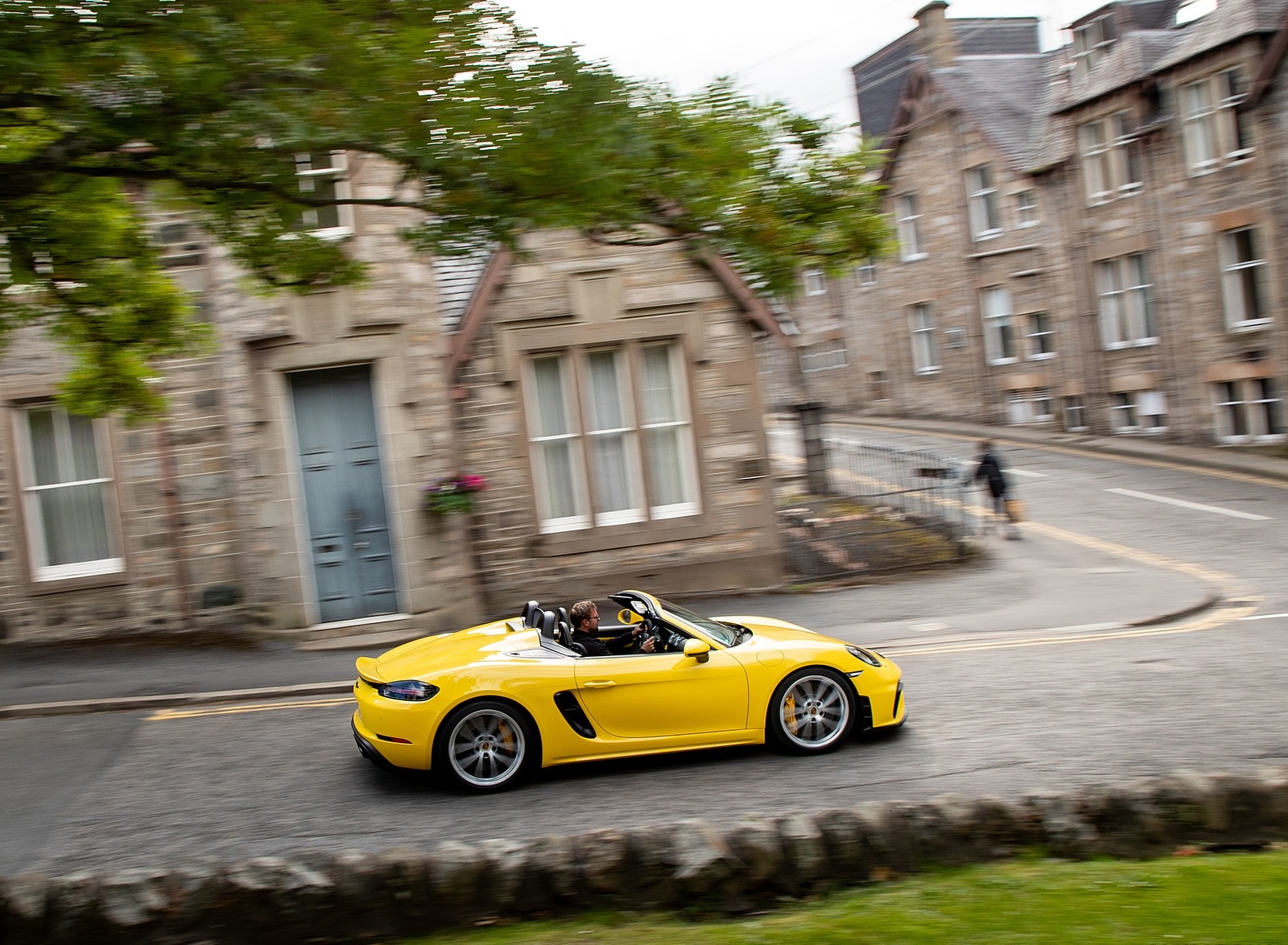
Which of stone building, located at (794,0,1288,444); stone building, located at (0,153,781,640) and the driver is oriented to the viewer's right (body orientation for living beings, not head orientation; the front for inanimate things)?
the driver

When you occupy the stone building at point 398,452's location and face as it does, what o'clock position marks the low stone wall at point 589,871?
The low stone wall is roughly at 12 o'clock from the stone building.

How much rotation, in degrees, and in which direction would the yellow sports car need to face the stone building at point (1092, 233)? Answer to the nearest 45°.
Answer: approximately 45° to its left

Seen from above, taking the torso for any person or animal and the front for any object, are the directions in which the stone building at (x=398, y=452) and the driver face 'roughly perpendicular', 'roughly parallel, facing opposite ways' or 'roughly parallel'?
roughly perpendicular

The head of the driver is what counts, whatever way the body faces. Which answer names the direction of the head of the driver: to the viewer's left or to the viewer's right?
to the viewer's right

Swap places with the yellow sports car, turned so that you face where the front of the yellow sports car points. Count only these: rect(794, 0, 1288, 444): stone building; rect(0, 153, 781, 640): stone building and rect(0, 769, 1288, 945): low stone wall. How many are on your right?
1

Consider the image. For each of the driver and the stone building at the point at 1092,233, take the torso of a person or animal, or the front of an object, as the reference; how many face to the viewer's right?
1

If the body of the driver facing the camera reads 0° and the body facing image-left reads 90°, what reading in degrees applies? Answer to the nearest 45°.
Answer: approximately 270°

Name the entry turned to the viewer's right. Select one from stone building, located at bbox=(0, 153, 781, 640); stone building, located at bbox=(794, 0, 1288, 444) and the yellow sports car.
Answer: the yellow sports car

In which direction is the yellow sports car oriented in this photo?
to the viewer's right
